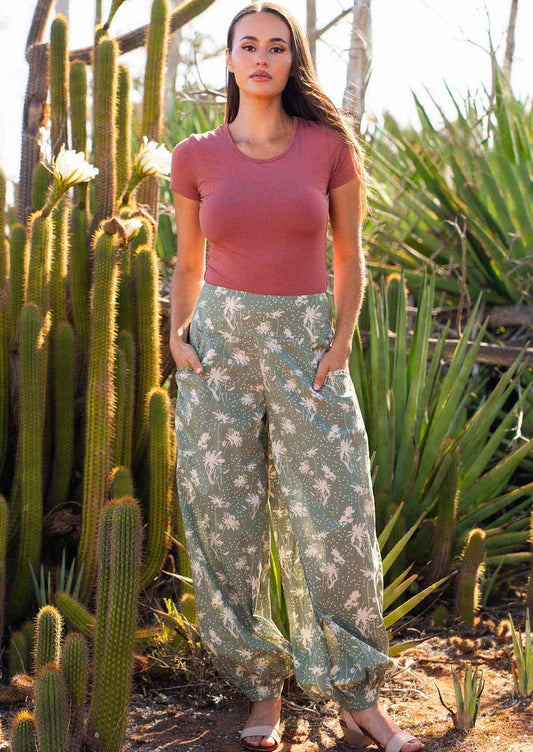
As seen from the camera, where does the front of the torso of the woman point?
toward the camera

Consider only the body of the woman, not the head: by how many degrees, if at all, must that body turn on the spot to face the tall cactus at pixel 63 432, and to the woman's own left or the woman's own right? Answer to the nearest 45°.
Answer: approximately 135° to the woman's own right

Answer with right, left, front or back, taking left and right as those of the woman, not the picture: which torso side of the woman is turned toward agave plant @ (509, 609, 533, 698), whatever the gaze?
left

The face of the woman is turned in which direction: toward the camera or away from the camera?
toward the camera

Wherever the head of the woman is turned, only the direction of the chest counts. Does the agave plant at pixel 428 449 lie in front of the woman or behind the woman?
behind

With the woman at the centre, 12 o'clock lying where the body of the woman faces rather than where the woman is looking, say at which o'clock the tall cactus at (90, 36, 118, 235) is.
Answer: The tall cactus is roughly at 5 o'clock from the woman.

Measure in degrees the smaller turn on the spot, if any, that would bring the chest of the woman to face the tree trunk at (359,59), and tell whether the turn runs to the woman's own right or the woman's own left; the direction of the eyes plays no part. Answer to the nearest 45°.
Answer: approximately 180°

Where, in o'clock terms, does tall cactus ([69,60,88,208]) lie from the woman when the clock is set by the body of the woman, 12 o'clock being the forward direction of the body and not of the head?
The tall cactus is roughly at 5 o'clock from the woman.

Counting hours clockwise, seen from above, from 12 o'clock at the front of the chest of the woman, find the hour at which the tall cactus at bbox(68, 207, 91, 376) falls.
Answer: The tall cactus is roughly at 5 o'clock from the woman.

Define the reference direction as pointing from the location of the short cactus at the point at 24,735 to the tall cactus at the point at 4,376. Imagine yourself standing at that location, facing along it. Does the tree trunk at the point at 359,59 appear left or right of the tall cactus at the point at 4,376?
right

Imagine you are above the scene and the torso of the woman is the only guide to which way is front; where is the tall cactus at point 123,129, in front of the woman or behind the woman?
behind

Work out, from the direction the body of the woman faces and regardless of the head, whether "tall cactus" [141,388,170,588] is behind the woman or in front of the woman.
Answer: behind
